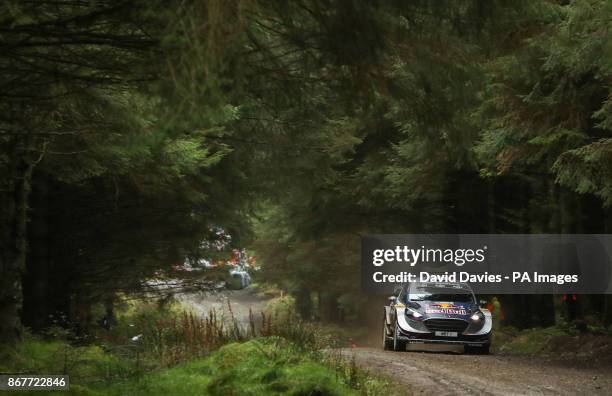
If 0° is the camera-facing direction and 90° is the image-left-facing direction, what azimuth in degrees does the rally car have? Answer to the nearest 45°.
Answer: approximately 0°
